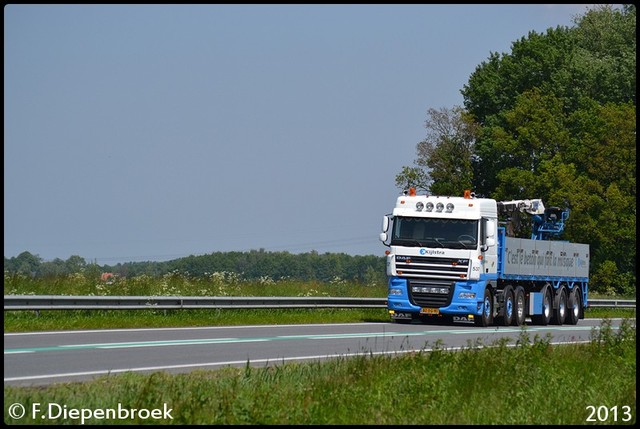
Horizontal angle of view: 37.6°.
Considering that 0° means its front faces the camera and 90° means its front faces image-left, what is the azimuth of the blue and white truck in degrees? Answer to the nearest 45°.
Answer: approximately 45°
